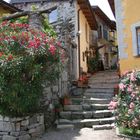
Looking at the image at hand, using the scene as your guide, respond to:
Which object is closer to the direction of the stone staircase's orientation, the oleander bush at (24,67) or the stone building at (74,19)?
the oleander bush

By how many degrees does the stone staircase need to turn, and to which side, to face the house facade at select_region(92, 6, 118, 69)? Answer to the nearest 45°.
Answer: approximately 180°

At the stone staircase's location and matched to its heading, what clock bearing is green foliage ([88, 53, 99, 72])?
The green foliage is roughly at 6 o'clock from the stone staircase.

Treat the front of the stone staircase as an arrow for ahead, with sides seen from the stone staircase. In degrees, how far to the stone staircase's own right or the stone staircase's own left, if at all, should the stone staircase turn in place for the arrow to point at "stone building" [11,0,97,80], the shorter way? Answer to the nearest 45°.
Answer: approximately 180°

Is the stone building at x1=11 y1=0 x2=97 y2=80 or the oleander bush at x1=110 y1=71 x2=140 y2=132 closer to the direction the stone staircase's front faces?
the oleander bush

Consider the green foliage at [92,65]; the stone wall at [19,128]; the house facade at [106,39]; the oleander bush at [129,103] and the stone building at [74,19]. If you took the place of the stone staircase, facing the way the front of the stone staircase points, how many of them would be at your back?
3

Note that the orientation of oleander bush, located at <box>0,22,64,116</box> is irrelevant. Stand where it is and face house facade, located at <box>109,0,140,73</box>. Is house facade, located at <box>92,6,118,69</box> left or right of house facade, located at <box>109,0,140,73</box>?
left

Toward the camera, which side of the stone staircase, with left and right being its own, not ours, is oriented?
front

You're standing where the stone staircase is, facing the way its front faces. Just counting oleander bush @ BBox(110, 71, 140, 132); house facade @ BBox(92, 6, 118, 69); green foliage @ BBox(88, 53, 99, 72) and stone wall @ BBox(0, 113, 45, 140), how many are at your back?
2

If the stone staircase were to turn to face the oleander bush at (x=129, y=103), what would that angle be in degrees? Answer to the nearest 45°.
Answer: approximately 45° to its left

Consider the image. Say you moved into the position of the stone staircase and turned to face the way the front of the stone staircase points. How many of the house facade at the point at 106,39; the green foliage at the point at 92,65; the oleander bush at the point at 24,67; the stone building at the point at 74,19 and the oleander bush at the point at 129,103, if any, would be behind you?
3
